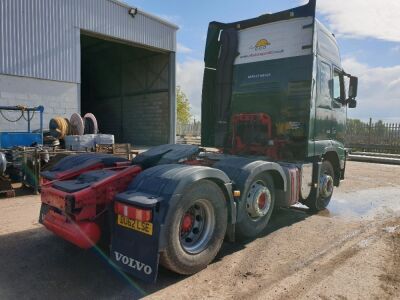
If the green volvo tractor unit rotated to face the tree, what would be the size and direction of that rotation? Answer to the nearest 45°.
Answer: approximately 45° to its left

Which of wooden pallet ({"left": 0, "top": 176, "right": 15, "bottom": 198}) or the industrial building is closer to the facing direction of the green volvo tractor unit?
the industrial building

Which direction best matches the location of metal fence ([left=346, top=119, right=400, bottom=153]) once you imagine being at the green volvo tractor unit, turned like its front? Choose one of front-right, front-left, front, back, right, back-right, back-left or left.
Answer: front

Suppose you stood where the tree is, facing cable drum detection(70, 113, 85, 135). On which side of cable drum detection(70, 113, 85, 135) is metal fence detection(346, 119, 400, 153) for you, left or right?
left

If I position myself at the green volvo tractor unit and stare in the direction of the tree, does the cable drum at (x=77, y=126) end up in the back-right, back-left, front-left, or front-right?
front-left

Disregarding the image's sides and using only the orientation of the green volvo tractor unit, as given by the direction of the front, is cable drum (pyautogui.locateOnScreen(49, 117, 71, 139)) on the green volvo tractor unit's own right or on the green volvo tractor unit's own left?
on the green volvo tractor unit's own left

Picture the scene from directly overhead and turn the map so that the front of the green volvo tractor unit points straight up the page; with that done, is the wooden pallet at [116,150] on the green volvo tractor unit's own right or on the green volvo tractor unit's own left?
on the green volvo tractor unit's own left

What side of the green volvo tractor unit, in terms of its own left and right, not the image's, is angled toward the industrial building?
left

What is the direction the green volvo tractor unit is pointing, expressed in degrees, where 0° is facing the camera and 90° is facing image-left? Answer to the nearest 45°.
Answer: approximately 225°

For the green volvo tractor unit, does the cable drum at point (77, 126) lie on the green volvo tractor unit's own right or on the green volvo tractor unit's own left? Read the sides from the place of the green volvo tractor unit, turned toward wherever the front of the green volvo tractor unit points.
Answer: on the green volvo tractor unit's own left
